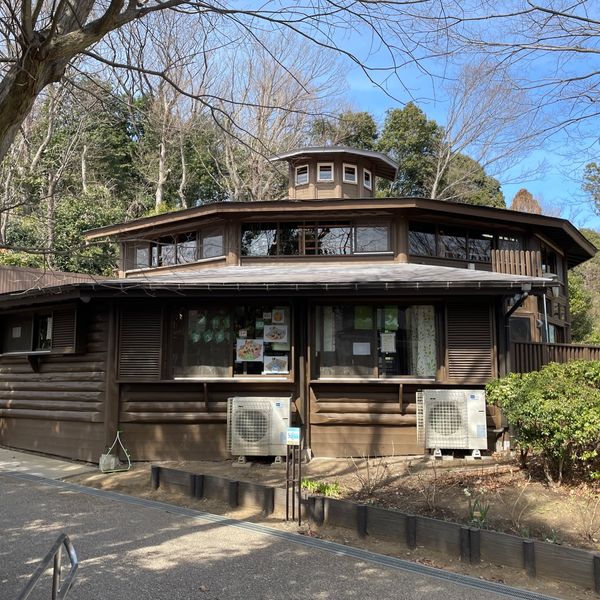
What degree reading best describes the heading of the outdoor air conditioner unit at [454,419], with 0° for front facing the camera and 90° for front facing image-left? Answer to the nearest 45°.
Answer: approximately 0°

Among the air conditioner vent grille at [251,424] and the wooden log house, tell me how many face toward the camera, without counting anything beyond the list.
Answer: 2

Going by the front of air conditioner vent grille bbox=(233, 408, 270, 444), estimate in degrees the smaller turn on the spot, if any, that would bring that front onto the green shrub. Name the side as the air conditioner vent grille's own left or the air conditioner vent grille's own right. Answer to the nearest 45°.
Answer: approximately 45° to the air conditioner vent grille's own left

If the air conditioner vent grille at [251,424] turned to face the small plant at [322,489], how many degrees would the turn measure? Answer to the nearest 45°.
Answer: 0° — it already faces it

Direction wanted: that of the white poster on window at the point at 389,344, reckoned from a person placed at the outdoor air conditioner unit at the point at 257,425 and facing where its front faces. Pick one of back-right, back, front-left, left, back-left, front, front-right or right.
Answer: left

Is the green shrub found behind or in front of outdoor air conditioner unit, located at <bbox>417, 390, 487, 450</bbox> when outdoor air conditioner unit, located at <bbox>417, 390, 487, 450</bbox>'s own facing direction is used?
in front

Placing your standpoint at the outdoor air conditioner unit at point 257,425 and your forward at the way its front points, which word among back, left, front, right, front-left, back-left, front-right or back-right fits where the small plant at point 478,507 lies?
front-left

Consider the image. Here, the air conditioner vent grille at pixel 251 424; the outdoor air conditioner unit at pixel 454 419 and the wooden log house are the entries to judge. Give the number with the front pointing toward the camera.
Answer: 3

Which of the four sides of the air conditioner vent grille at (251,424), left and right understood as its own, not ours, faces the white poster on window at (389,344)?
left
